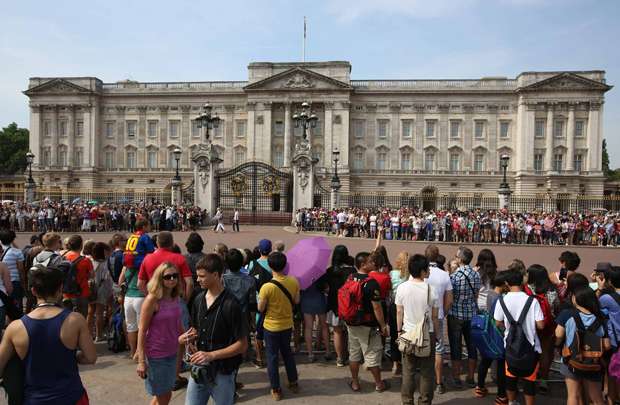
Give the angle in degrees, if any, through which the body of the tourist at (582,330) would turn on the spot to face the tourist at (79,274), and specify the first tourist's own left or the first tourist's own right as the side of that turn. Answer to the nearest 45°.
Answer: approximately 45° to the first tourist's own left

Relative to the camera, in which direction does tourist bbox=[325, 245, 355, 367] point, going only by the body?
away from the camera

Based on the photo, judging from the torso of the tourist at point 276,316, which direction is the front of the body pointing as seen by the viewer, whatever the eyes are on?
away from the camera

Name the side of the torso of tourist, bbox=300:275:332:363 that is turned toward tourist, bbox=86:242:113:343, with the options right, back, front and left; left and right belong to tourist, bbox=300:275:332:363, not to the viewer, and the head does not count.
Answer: left

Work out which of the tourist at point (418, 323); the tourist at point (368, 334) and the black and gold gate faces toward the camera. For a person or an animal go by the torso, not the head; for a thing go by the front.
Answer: the black and gold gate

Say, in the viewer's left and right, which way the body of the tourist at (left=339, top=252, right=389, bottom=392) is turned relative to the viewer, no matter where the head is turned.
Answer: facing away from the viewer and to the right of the viewer

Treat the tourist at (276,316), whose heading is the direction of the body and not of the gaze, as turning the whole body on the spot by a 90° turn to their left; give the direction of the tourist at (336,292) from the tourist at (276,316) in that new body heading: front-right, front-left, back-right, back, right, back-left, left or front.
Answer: back-right

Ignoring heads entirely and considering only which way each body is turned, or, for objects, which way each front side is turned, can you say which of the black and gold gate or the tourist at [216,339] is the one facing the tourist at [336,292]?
the black and gold gate

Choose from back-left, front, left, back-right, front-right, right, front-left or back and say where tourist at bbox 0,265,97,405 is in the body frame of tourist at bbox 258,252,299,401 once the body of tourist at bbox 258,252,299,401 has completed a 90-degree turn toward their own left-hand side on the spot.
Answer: front-left

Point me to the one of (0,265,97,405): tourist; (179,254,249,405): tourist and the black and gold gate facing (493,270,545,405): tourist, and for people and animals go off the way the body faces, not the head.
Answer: the black and gold gate

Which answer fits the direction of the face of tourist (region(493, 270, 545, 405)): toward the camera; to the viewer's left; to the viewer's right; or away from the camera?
away from the camera

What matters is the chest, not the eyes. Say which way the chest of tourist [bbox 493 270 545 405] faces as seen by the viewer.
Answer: away from the camera

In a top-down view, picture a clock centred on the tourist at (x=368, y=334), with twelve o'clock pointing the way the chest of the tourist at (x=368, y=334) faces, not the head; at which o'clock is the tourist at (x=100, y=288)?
the tourist at (x=100, y=288) is roughly at 8 o'clock from the tourist at (x=368, y=334).

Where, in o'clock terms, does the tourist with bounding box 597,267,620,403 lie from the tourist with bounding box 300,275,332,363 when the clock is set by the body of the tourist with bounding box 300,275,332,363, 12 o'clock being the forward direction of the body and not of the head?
the tourist with bounding box 597,267,620,403 is roughly at 4 o'clock from the tourist with bounding box 300,275,332,363.

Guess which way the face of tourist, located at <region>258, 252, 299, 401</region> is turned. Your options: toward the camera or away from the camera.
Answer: away from the camera

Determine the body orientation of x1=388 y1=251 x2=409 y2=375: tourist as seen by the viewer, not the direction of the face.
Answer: away from the camera

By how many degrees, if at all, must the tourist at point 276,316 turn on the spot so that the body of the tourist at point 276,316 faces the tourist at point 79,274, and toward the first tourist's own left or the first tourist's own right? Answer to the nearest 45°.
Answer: approximately 45° to the first tourist's own left

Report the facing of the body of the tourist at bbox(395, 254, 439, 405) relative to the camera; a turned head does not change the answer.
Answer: away from the camera
